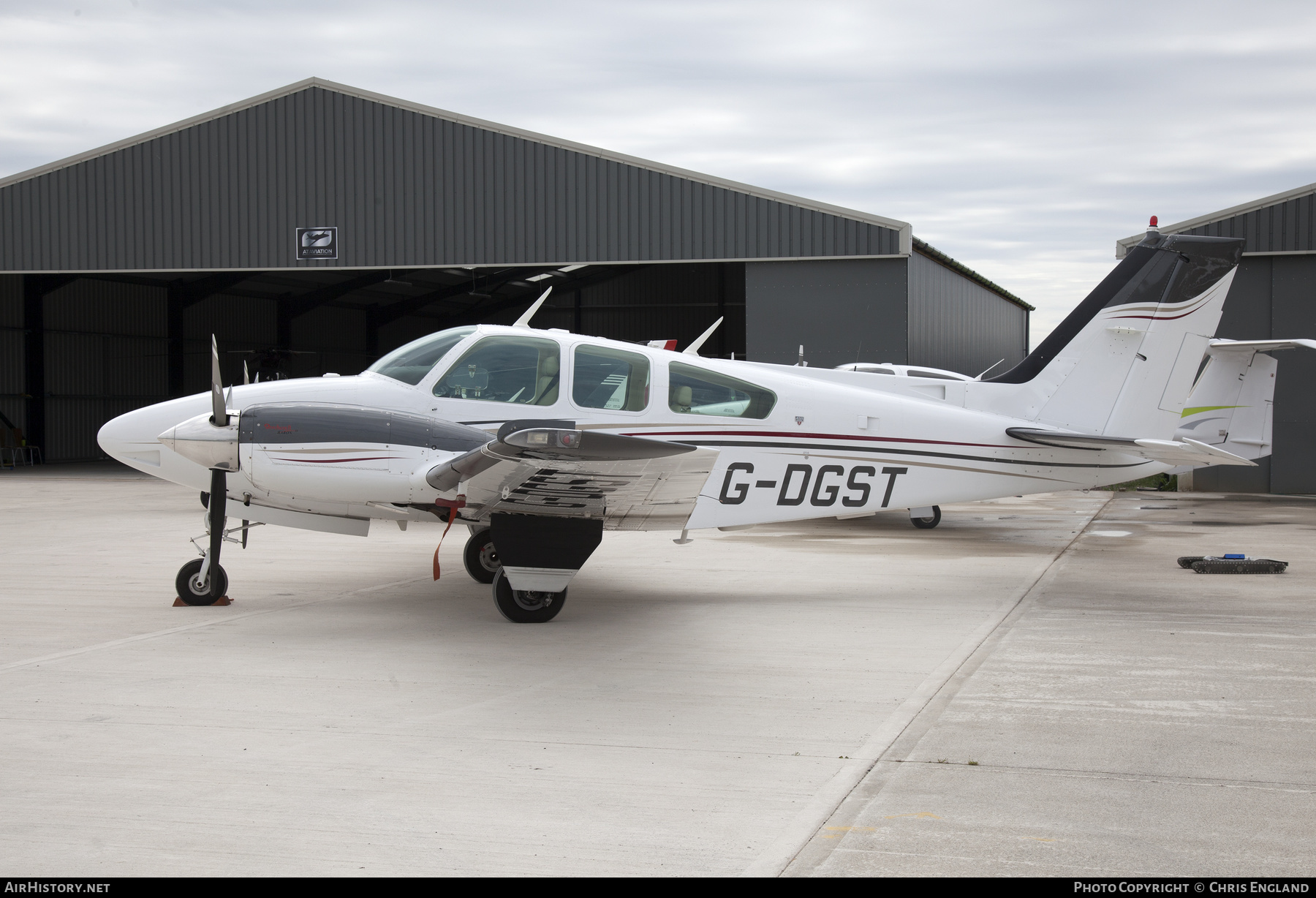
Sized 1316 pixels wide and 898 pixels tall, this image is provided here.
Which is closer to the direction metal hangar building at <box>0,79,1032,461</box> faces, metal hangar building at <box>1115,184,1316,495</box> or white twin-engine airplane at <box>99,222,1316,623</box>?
the white twin-engine airplane

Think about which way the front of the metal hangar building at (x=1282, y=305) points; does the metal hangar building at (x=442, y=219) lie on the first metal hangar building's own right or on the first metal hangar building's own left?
on the first metal hangar building's own right

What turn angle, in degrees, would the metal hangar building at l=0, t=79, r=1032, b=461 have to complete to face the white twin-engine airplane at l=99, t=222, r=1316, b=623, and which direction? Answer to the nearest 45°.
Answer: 0° — it already faces it

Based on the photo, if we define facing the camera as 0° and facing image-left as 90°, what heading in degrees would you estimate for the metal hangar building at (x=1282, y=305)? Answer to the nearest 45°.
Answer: approximately 0°

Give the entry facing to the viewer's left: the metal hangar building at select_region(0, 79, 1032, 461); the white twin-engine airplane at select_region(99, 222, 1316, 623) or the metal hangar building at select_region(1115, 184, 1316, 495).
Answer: the white twin-engine airplane

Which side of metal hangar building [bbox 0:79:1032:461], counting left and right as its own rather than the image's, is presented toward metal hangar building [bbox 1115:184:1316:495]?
left

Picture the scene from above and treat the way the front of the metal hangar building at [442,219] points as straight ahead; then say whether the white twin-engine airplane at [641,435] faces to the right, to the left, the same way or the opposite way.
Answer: to the right

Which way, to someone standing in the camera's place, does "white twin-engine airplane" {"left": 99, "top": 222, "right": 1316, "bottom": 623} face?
facing to the left of the viewer

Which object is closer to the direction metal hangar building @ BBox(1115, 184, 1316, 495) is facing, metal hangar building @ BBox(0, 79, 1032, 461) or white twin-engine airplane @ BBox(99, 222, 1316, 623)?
the white twin-engine airplane

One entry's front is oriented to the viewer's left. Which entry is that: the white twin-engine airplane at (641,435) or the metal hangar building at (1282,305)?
the white twin-engine airplane

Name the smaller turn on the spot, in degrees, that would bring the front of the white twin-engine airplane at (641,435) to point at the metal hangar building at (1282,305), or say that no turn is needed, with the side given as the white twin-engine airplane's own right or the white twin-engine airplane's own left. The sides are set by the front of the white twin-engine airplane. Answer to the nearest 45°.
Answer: approximately 135° to the white twin-engine airplane's own right

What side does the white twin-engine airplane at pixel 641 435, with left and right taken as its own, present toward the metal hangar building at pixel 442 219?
right
